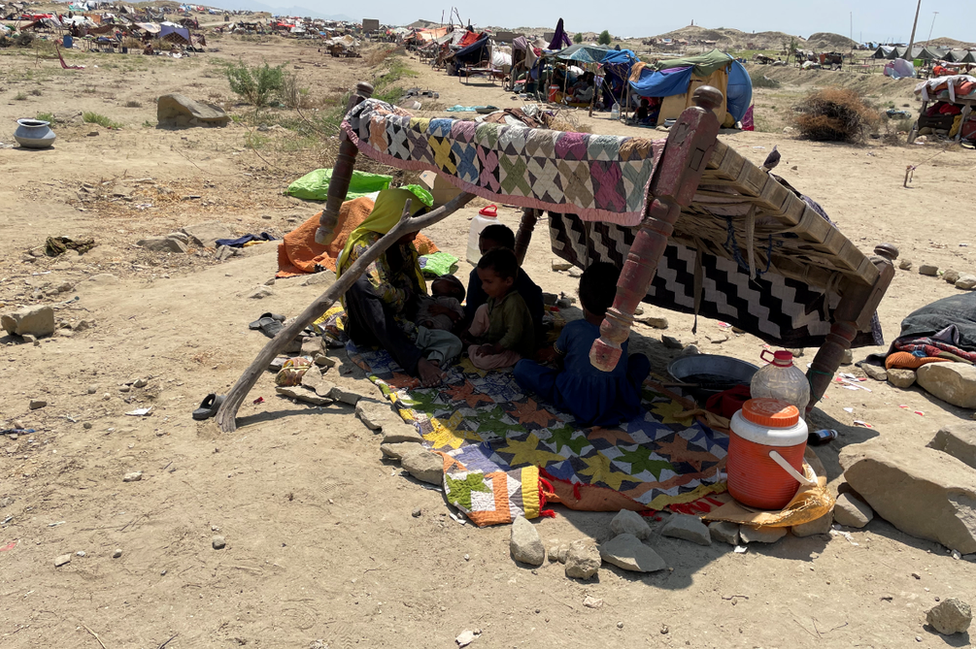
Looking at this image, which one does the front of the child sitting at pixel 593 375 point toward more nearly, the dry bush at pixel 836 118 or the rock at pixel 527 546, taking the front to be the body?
the dry bush

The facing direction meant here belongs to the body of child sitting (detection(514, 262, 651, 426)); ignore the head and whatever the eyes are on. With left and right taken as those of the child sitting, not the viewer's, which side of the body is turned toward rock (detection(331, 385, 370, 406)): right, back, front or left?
left

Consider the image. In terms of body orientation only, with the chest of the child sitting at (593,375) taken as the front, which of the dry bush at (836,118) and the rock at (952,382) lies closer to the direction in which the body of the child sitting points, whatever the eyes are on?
the dry bush

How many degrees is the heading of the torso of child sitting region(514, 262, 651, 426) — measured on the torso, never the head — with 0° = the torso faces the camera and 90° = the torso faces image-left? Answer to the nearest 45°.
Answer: approximately 180°

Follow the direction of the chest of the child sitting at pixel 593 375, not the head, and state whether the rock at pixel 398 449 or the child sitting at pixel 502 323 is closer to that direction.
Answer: the child sitting

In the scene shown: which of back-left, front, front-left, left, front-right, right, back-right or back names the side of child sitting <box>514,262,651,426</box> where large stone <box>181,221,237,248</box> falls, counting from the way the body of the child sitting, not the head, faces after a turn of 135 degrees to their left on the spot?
right

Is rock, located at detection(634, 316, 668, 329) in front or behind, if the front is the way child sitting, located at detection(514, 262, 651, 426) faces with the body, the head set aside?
in front

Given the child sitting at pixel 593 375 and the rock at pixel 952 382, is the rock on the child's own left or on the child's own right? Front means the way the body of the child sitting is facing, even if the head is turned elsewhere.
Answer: on the child's own right

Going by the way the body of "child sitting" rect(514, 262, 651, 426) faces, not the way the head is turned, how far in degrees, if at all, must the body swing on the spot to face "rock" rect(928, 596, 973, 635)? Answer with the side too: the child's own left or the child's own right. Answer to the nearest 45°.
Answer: approximately 135° to the child's own right

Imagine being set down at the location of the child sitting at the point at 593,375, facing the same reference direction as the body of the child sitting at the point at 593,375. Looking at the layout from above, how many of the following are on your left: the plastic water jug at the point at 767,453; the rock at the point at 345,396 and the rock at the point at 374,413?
2

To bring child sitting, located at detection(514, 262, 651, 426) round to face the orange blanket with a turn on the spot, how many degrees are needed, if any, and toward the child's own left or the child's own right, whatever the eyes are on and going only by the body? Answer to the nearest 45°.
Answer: approximately 45° to the child's own left

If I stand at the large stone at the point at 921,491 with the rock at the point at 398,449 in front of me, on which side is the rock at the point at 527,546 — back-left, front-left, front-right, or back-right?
front-left

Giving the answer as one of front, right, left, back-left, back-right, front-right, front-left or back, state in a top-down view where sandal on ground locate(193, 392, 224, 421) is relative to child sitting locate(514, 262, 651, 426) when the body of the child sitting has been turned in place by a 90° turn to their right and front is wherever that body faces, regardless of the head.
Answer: back

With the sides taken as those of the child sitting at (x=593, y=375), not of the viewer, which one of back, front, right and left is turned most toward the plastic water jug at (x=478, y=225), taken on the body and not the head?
front

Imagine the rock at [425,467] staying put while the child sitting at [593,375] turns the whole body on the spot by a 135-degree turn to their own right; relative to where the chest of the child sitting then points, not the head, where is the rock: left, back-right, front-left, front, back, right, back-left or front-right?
right
